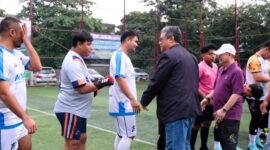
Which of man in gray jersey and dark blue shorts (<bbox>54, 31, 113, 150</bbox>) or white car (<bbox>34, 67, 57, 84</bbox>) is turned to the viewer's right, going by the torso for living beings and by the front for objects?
the man in gray jersey and dark blue shorts

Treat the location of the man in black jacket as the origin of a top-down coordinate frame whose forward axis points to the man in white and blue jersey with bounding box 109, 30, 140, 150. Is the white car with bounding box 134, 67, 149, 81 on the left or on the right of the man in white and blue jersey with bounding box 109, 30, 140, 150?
right

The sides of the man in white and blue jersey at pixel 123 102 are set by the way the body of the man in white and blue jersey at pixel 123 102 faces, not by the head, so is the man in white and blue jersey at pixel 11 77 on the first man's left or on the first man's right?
on the first man's right

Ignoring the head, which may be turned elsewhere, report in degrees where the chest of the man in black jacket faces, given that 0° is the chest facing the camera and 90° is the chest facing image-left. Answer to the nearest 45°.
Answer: approximately 135°

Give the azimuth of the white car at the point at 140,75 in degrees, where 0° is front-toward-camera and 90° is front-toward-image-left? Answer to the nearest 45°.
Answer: approximately 315°
